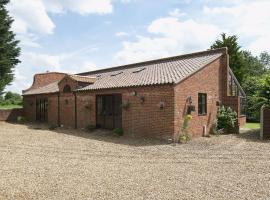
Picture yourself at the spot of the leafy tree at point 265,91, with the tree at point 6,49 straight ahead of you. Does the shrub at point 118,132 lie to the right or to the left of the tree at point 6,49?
left

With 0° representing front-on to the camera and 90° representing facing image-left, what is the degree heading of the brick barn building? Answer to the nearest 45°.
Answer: approximately 45°

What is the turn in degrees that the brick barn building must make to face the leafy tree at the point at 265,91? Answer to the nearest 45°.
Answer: approximately 135° to its left

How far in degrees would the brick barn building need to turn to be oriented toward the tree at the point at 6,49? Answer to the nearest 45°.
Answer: approximately 90° to its right

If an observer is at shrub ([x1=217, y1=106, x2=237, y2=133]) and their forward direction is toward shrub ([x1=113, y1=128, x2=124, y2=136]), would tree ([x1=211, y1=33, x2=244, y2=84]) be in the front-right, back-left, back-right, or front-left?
back-right

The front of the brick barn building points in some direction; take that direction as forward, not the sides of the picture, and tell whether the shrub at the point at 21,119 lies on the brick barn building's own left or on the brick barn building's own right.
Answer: on the brick barn building's own right
